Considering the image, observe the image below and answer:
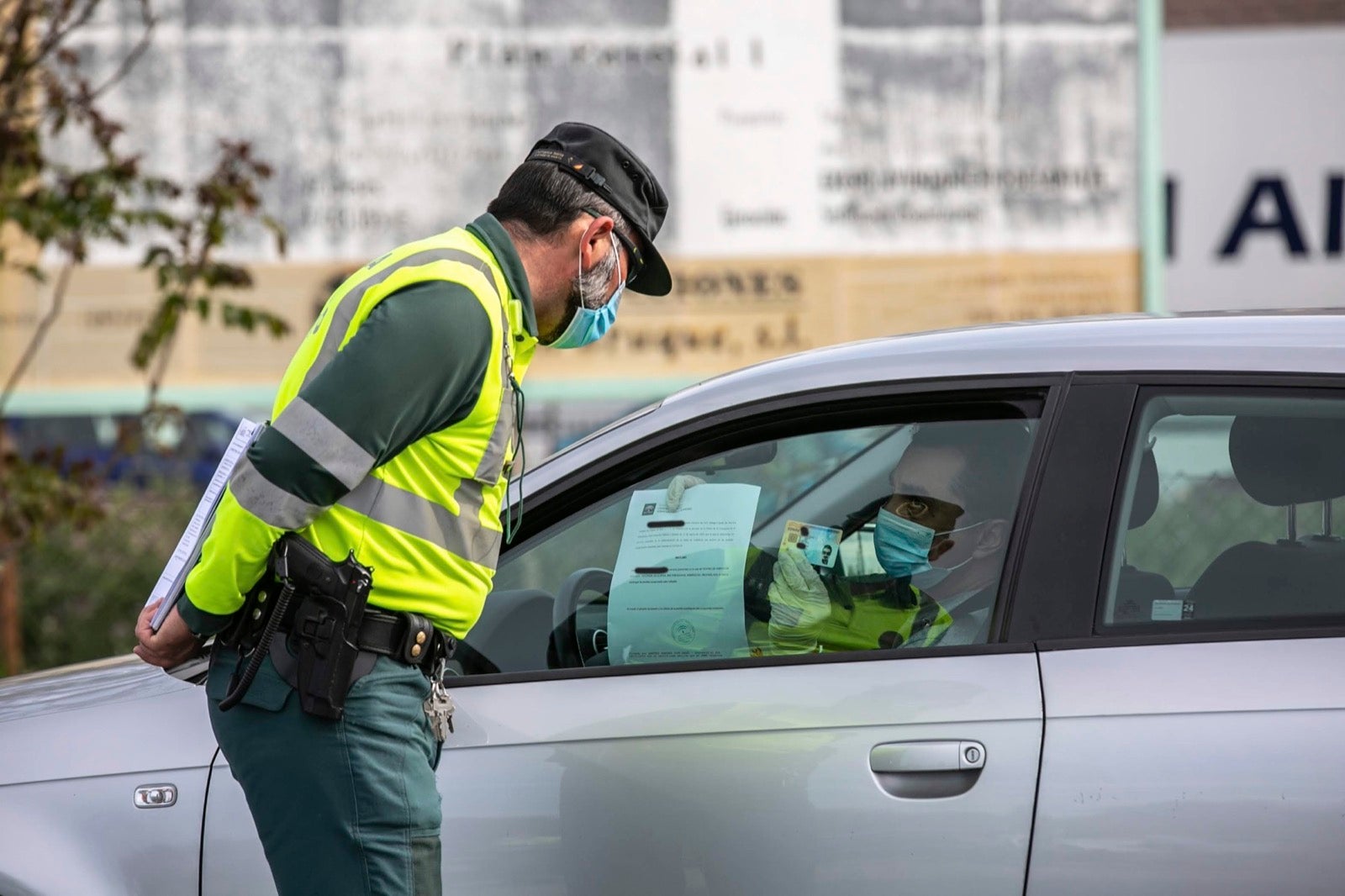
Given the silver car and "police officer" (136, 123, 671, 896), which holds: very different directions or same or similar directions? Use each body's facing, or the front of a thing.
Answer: very different directions

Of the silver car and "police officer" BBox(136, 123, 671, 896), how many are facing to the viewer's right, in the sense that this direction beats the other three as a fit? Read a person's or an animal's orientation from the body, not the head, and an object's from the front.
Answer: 1

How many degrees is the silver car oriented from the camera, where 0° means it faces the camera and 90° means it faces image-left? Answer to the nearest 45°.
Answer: approximately 90°

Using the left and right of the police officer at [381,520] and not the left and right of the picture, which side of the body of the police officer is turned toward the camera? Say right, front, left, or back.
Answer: right
